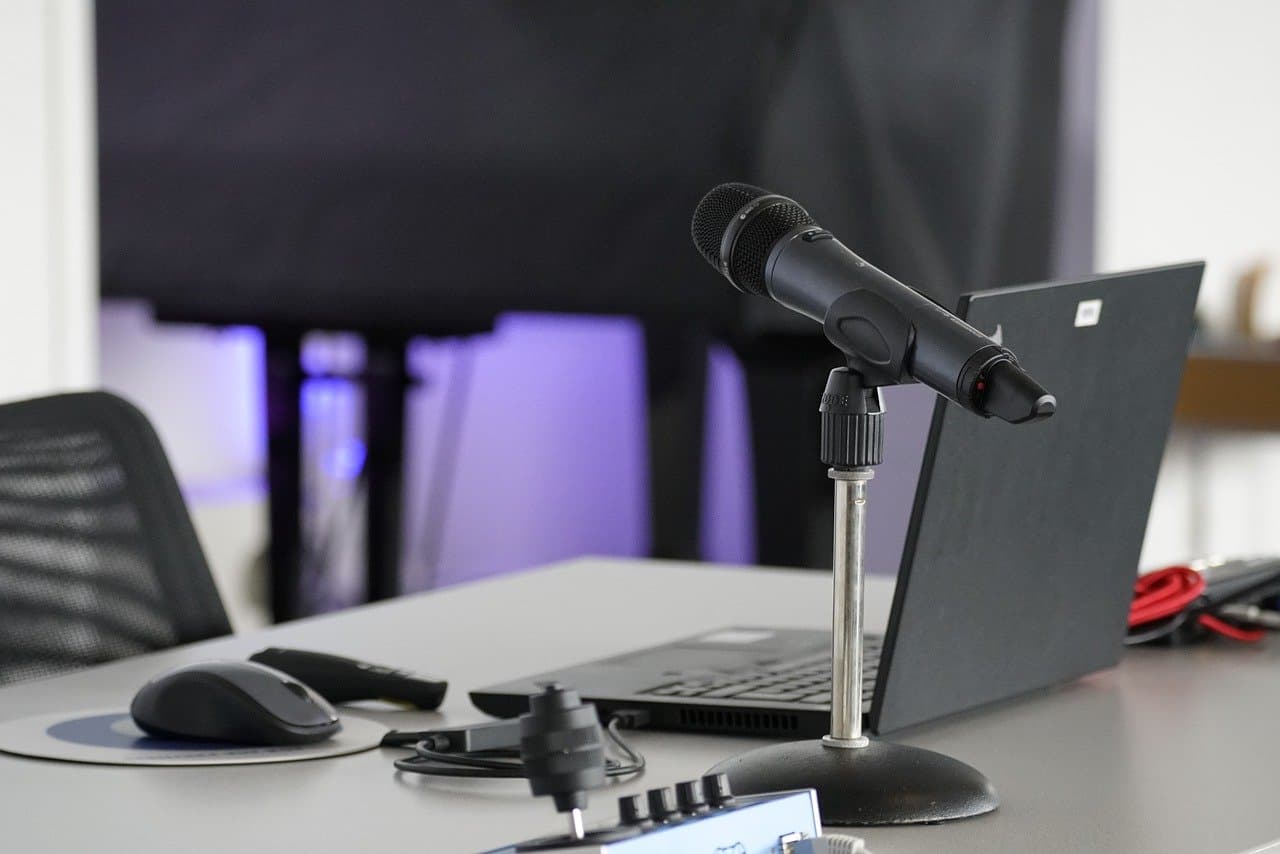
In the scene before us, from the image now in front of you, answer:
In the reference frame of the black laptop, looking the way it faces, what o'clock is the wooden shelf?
The wooden shelf is roughly at 2 o'clock from the black laptop.

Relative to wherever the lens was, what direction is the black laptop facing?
facing away from the viewer and to the left of the viewer
